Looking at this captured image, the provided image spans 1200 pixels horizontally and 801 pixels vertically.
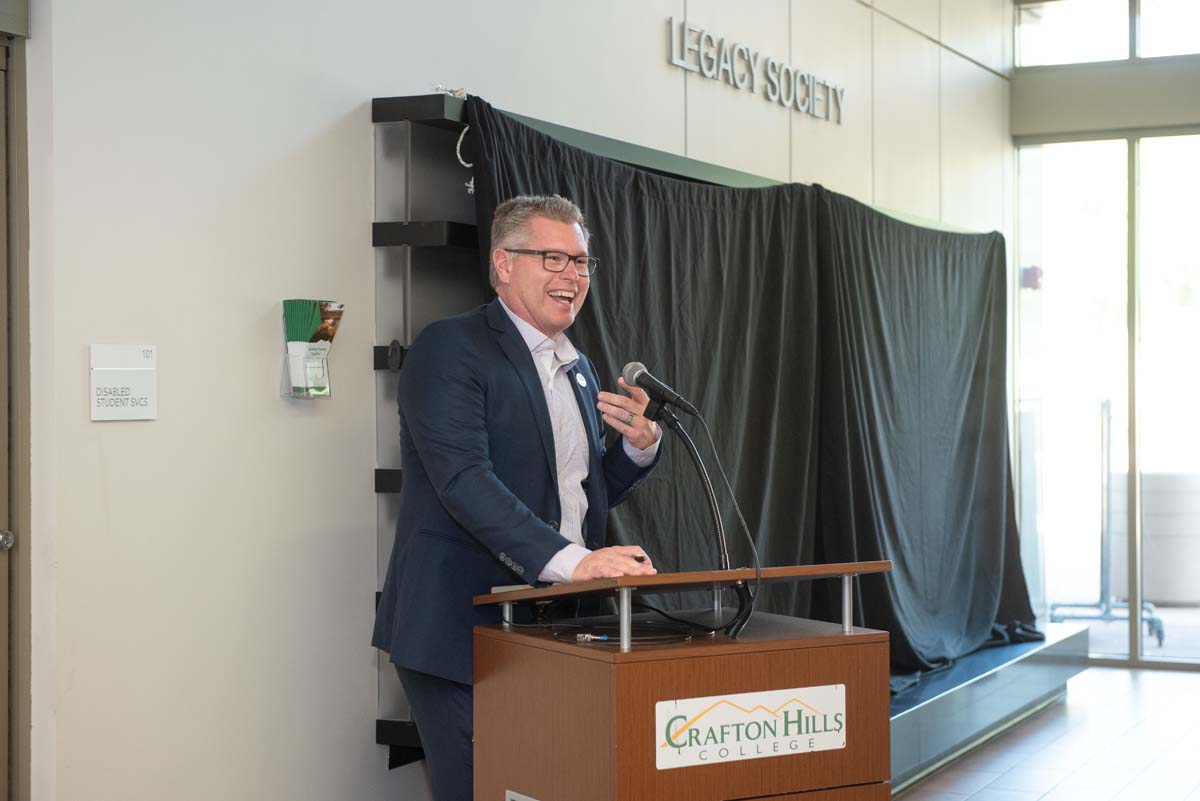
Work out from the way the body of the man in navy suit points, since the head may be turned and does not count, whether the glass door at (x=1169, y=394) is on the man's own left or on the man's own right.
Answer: on the man's own left

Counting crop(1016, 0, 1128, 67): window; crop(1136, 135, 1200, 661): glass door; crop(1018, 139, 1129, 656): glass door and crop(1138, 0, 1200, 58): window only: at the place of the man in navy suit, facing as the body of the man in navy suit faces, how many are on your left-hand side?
4

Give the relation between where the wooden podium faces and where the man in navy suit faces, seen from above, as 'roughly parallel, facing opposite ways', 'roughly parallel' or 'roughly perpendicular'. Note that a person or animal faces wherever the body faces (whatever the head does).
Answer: roughly parallel

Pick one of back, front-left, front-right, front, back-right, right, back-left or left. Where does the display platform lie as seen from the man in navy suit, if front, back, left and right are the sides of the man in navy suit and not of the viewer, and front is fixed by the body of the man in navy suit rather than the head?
left

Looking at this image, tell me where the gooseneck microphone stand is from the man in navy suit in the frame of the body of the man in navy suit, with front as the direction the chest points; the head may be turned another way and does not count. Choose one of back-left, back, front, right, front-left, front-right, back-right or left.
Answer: front

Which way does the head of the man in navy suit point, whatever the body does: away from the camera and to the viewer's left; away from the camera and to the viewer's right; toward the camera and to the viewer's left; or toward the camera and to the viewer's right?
toward the camera and to the viewer's right

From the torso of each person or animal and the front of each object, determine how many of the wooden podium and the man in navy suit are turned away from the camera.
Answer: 0

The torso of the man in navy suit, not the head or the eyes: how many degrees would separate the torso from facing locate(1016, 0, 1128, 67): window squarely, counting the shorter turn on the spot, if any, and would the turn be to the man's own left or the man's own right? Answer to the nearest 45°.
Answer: approximately 90° to the man's own left

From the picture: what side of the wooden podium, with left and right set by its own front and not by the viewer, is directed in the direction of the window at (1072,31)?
left

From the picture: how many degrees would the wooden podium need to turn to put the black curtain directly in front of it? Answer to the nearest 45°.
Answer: approximately 135° to its left

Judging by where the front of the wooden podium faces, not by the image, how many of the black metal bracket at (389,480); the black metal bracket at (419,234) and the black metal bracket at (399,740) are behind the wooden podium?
3

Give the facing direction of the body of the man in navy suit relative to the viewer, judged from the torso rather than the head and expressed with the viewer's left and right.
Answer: facing the viewer and to the right of the viewer
